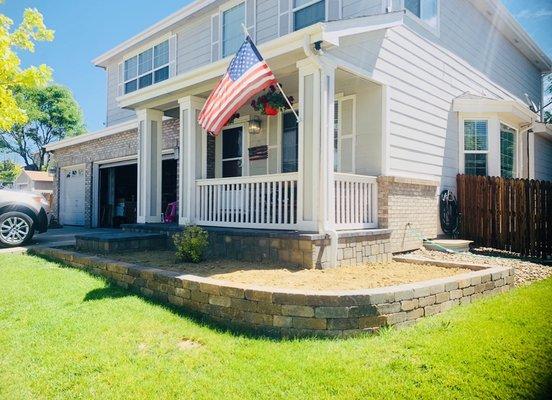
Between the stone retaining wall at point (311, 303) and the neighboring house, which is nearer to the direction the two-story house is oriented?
the stone retaining wall

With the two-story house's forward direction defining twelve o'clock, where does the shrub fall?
The shrub is roughly at 12 o'clock from the two-story house.

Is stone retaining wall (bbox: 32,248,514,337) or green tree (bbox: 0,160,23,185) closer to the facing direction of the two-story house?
the stone retaining wall

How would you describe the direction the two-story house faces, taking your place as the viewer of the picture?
facing the viewer and to the left of the viewer

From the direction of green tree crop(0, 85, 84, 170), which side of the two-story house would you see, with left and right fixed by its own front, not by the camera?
right

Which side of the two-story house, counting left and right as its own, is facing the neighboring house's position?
right

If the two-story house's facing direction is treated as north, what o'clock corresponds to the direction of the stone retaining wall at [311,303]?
The stone retaining wall is roughly at 11 o'clock from the two-story house.

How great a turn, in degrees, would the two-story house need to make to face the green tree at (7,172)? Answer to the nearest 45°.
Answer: approximately 90° to its right

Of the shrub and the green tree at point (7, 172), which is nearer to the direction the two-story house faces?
the shrub
